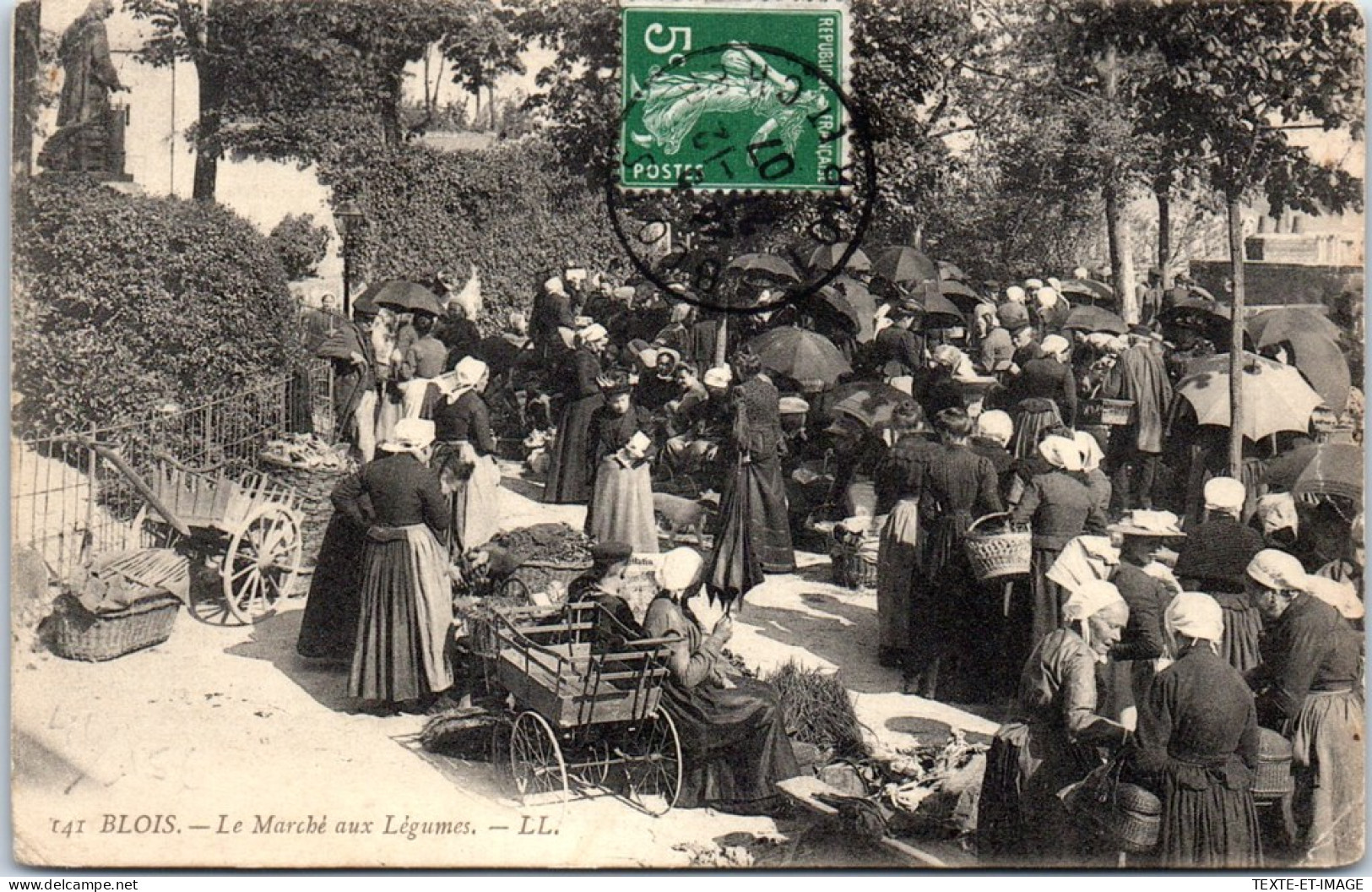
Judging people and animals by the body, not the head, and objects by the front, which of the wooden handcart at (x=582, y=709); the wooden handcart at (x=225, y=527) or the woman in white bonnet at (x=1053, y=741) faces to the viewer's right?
the woman in white bonnet

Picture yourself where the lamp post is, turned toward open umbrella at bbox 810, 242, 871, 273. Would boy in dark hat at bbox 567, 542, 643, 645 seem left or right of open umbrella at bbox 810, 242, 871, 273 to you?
right

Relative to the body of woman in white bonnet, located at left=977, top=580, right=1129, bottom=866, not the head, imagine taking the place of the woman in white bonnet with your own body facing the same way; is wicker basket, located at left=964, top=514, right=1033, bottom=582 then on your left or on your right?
on your left

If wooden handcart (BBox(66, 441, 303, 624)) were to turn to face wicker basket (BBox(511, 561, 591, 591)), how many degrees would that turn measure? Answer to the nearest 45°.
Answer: approximately 135° to its left

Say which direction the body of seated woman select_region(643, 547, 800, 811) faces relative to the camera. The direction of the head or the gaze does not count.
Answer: to the viewer's right

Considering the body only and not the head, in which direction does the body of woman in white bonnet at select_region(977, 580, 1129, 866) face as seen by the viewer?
to the viewer's right

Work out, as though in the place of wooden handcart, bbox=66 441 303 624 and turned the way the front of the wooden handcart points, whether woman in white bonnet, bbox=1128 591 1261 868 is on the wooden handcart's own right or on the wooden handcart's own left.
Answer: on the wooden handcart's own left

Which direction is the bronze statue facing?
to the viewer's right
